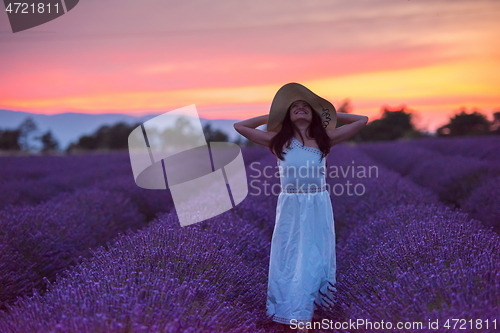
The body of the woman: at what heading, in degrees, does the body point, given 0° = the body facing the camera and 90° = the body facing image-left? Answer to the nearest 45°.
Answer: approximately 0°

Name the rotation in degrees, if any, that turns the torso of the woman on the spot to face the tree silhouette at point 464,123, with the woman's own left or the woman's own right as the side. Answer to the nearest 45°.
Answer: approximately 180°

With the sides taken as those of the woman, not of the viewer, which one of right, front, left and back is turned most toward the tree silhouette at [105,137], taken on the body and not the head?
back
